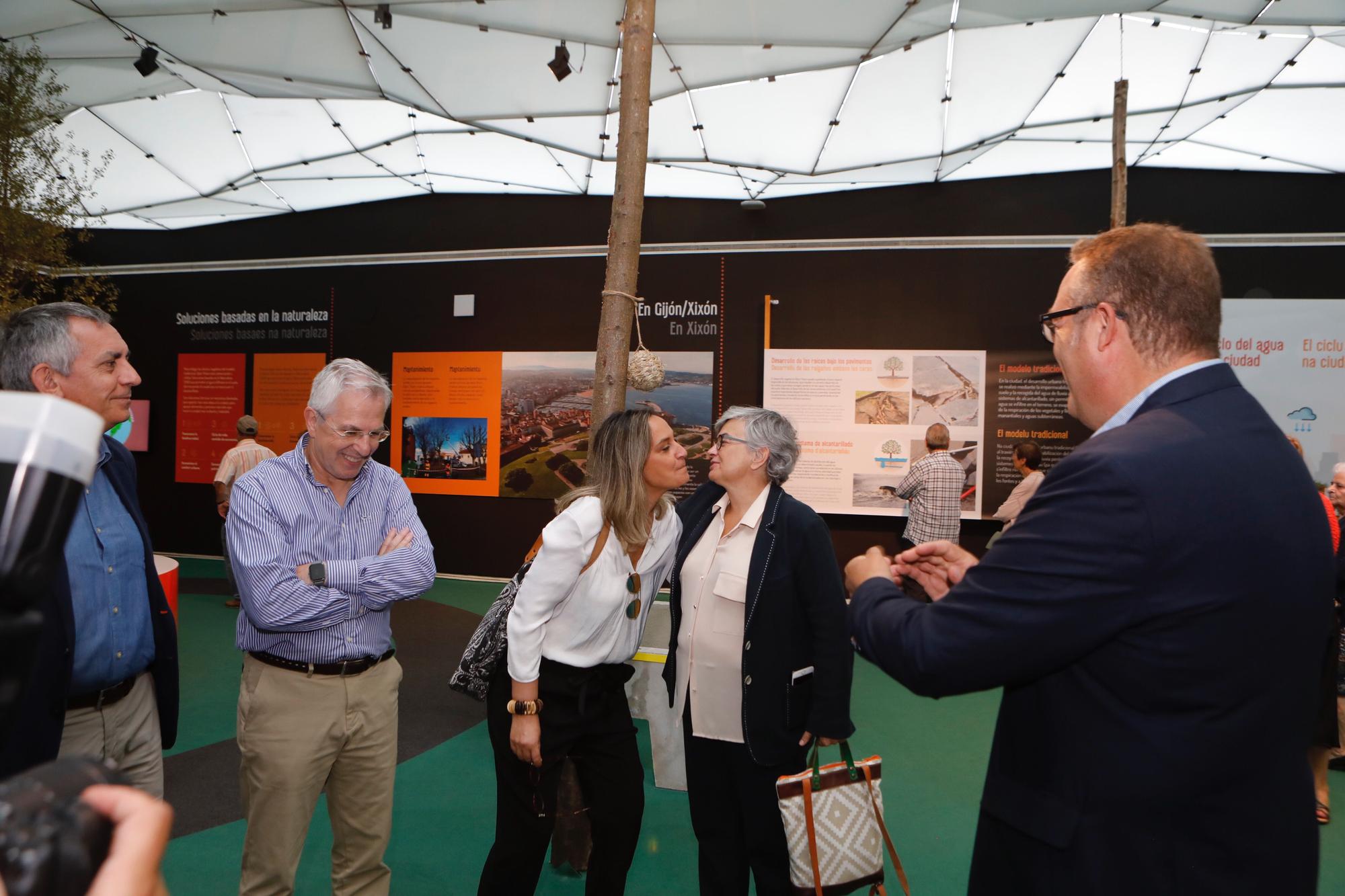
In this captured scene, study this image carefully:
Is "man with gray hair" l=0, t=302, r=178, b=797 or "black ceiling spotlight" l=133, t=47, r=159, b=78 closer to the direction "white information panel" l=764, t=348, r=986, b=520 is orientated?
the man with gray hair

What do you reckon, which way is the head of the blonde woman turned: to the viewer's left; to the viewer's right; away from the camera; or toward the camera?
to the viewer's right

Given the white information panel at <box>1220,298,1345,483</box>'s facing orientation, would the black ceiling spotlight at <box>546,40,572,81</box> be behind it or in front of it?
in front

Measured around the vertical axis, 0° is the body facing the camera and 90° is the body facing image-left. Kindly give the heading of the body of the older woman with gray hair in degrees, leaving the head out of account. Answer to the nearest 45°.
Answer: approximately 45°

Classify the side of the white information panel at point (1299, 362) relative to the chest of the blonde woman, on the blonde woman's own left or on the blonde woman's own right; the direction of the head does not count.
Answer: on the blonde woman's own left

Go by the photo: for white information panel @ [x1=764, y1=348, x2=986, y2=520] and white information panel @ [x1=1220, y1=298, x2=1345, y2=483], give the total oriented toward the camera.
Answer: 2

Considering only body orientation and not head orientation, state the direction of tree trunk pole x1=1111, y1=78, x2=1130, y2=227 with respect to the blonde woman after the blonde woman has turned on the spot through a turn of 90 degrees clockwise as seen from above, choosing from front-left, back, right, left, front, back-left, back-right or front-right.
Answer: back

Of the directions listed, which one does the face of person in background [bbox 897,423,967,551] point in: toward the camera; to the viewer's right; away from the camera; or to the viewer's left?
away from the camera

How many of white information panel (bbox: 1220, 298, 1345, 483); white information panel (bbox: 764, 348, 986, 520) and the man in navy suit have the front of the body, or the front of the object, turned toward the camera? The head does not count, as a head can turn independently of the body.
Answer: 2

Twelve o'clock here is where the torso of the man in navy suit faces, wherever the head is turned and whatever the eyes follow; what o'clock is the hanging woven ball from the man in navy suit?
The hanging woven ball is roughly at 12 o'clock from the man in navy suit.

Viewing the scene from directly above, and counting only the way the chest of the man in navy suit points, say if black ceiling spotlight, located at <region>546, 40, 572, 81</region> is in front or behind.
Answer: in front
